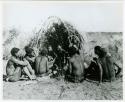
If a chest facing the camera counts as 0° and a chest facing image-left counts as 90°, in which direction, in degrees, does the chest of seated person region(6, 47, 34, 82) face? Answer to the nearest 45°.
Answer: approximately 270°

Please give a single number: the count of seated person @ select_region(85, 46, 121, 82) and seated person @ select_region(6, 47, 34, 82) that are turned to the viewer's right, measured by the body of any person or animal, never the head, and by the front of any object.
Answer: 1

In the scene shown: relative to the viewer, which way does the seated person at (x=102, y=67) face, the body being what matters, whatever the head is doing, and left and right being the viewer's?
facing away from the viewer and to the left of the viewer
